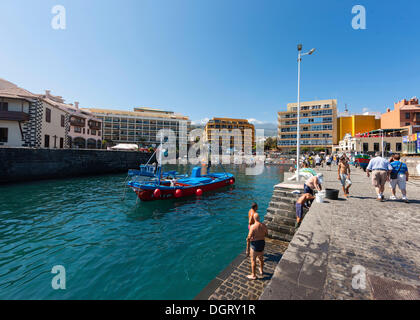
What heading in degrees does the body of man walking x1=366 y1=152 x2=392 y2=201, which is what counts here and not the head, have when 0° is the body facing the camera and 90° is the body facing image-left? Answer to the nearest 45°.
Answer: approximately 180°

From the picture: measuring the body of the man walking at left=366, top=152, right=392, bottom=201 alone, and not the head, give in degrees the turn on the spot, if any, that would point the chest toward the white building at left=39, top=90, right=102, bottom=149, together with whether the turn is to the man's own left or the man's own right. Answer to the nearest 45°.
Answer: approximately 90° to the man's own left

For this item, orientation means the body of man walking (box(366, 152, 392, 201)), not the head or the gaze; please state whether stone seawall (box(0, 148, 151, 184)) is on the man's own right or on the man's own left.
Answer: on the man's own left
